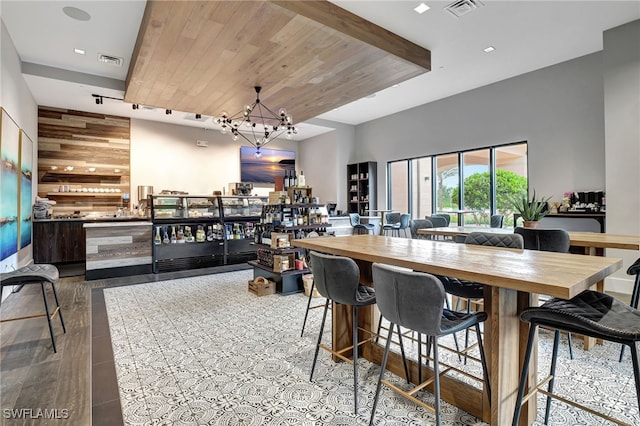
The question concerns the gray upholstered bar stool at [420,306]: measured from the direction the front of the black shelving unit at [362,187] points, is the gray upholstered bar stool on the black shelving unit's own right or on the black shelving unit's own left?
on the black shelving unit's own left

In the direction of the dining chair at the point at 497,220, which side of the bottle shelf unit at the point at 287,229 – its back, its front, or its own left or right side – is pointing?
left

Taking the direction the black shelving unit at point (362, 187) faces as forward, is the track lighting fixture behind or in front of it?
in front

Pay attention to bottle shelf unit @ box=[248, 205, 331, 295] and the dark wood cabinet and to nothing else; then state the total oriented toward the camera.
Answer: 2

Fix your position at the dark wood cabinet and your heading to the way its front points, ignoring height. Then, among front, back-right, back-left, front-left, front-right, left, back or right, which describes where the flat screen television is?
left

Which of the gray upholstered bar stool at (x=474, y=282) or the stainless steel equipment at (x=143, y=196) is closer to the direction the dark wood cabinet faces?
the gray upholstered bar stool

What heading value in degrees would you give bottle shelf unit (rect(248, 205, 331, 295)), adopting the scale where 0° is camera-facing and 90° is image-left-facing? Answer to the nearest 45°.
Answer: approximately 0°

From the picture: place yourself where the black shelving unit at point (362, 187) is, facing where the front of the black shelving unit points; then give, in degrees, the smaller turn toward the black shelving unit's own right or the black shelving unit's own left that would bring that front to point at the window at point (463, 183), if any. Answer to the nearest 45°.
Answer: approximately 90° to the black shelving unit's own left

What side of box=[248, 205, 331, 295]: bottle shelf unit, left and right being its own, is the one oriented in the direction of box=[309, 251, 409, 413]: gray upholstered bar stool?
front

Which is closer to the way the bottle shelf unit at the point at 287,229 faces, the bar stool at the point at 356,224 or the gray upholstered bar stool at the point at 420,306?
the gray upholstered bar stool

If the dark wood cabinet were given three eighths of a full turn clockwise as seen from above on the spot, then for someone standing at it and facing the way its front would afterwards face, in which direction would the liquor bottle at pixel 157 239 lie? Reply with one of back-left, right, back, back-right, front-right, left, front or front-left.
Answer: back
